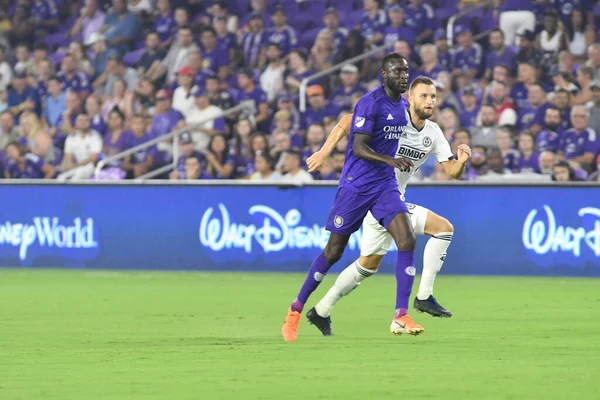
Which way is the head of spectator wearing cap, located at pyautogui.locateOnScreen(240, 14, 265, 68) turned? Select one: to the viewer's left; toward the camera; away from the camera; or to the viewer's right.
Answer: toward the camera

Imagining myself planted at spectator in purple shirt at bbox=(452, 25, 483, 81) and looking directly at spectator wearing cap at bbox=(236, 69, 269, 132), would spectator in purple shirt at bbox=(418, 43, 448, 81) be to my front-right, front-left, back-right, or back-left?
front-left

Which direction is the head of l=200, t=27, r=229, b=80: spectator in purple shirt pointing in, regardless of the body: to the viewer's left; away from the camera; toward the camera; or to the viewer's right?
toward the camera

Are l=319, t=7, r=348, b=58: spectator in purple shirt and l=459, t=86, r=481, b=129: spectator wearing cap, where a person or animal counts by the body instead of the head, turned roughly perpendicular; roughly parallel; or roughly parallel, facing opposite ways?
roughly parallel

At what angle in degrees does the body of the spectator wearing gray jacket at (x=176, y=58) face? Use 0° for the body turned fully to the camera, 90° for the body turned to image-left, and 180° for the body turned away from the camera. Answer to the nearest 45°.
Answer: approximately 45°

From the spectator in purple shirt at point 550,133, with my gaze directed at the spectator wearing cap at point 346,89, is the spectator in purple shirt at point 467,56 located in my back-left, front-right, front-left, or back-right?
front-right

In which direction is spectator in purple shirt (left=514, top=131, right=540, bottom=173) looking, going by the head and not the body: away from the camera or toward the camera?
toward the camera

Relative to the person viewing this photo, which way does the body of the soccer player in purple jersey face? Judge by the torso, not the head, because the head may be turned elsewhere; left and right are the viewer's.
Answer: facing the viewer and to the right of the viewer

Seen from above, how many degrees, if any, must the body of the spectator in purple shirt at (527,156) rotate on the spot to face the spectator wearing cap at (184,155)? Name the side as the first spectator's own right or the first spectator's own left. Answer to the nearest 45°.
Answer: approximately 90° to the first spectator's own right

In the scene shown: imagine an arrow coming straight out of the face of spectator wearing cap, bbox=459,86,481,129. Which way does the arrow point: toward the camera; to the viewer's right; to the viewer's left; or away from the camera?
toward the camera

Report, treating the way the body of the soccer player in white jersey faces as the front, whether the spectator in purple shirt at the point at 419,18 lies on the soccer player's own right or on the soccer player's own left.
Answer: on the soccer player's own left

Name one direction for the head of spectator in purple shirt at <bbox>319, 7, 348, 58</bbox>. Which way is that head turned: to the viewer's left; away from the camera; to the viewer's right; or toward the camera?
toward the camera

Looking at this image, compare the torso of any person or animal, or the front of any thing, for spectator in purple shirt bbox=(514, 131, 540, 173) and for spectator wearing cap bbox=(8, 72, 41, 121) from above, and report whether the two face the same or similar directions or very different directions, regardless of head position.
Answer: same or similar directions

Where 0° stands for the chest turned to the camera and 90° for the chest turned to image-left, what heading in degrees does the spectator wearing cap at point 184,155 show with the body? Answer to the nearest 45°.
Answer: approximately 0°

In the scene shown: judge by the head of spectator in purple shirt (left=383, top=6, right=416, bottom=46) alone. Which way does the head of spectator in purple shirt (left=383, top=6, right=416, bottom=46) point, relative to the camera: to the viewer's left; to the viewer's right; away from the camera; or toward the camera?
toward the camera

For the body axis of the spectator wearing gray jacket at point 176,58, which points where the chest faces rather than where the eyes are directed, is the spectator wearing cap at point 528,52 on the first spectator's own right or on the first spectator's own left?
on the first spectator's own left

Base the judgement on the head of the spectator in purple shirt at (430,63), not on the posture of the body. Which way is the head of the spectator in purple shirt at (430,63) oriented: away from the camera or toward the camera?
toward the camera

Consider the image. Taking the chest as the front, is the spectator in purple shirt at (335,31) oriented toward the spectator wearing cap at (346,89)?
yes

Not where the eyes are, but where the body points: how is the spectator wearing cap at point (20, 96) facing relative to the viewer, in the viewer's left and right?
facing the viewer
